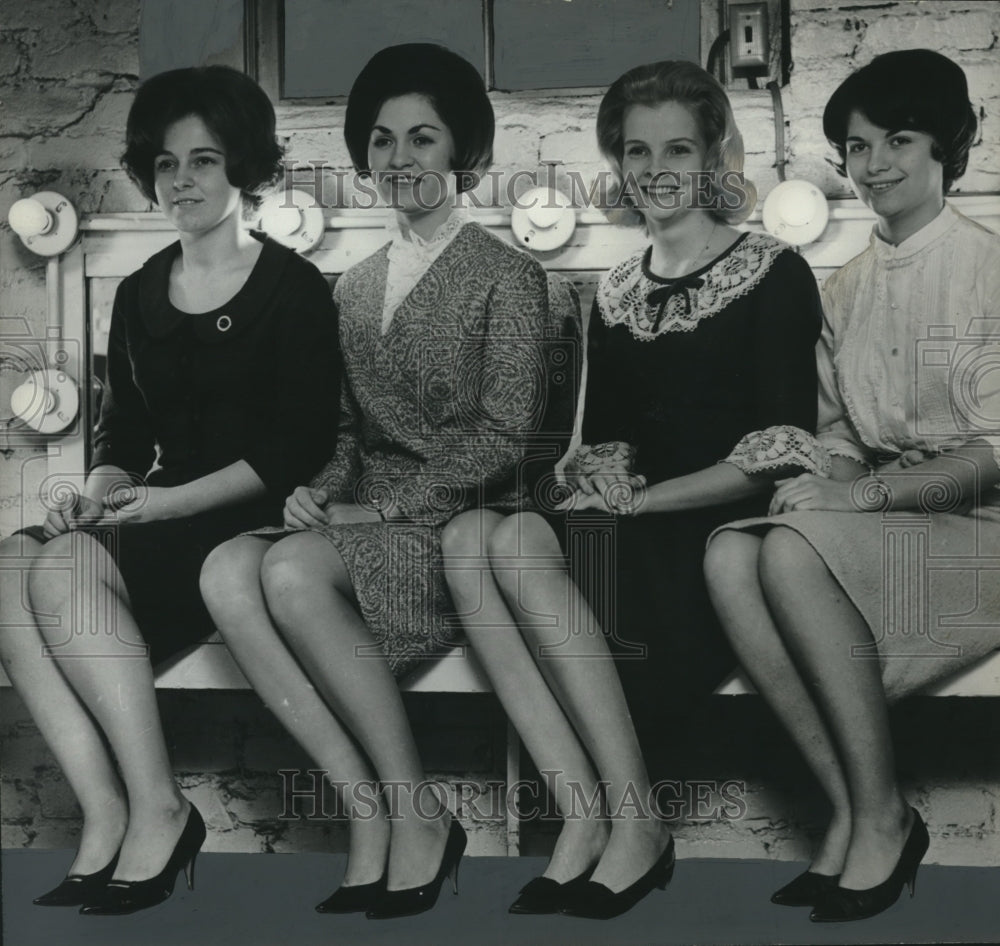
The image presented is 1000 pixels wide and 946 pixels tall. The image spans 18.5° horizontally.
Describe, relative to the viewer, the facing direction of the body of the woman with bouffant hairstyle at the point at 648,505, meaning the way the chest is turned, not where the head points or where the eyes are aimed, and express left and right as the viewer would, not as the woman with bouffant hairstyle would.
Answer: facing the viewer and to the left of the viewer

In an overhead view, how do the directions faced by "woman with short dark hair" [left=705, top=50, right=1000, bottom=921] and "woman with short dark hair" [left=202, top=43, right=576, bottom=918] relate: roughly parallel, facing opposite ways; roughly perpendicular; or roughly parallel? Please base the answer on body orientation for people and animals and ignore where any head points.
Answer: roughly parallel

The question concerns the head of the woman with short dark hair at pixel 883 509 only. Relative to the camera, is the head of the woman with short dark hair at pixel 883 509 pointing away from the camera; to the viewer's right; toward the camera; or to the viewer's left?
toward the camera

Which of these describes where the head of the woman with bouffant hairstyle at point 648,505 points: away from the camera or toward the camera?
toward the camera

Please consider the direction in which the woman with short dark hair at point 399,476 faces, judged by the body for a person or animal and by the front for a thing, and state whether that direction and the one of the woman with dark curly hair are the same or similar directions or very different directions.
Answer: same or similar directions

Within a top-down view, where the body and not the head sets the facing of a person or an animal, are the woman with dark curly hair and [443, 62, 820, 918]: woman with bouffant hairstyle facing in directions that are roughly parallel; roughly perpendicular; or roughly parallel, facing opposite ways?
roughly parallel

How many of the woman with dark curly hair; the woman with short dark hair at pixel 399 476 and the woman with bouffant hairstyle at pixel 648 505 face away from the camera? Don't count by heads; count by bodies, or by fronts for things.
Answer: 0

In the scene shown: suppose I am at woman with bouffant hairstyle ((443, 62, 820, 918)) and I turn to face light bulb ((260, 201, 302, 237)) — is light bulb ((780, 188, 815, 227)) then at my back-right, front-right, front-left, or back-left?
back-right

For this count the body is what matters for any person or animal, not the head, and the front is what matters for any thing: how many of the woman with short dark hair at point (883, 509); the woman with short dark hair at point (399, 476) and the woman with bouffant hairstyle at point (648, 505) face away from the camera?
0
